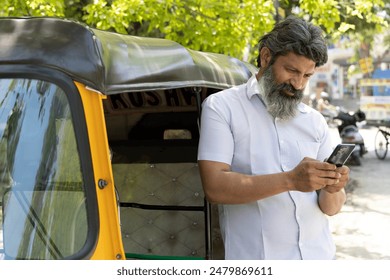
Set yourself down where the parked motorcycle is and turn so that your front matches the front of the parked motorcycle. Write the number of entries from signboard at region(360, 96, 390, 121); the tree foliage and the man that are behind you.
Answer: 1

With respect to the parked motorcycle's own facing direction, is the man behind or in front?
in front

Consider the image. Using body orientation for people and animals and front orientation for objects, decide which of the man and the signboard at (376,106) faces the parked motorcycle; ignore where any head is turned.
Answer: the signboard

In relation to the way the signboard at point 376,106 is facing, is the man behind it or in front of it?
in front

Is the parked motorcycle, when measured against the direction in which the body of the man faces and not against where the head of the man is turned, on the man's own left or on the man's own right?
on the man's own left

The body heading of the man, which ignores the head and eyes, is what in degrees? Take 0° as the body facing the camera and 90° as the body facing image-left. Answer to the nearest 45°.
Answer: approximately 315°

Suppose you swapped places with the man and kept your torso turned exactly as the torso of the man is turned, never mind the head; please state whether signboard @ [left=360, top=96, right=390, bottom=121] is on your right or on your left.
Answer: on your left

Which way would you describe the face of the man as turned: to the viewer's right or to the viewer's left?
to the viewer's right
